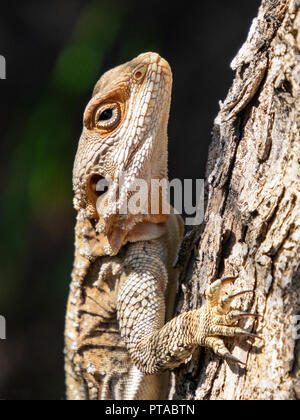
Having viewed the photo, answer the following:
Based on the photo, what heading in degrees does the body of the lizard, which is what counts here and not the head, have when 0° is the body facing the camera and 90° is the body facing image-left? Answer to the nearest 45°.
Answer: approximately 270°
